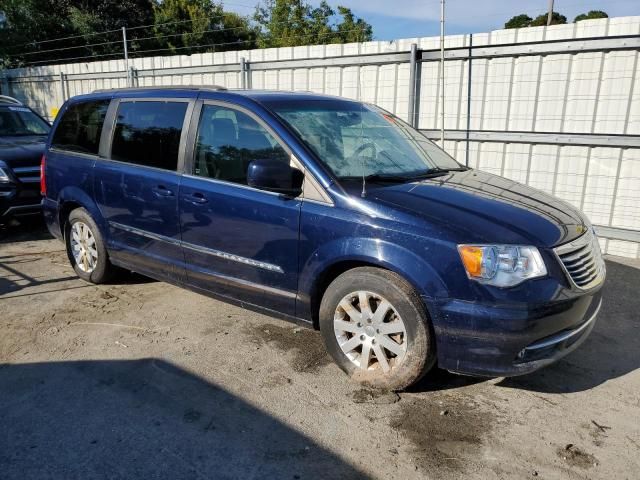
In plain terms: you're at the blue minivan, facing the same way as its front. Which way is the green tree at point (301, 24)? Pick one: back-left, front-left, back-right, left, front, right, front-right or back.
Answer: back-left

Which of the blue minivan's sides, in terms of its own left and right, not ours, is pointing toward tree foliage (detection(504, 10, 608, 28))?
left

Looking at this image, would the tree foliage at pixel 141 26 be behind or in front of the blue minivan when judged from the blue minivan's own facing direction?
behind

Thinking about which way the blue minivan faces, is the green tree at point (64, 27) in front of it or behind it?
behind

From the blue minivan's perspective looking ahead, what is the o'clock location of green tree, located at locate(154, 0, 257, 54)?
The green tree is roughly at 7 o'clock from the blue minivan.

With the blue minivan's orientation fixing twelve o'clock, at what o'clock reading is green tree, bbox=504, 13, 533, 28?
The green tree is roughly at 8 o'clock from the blue minivan.
